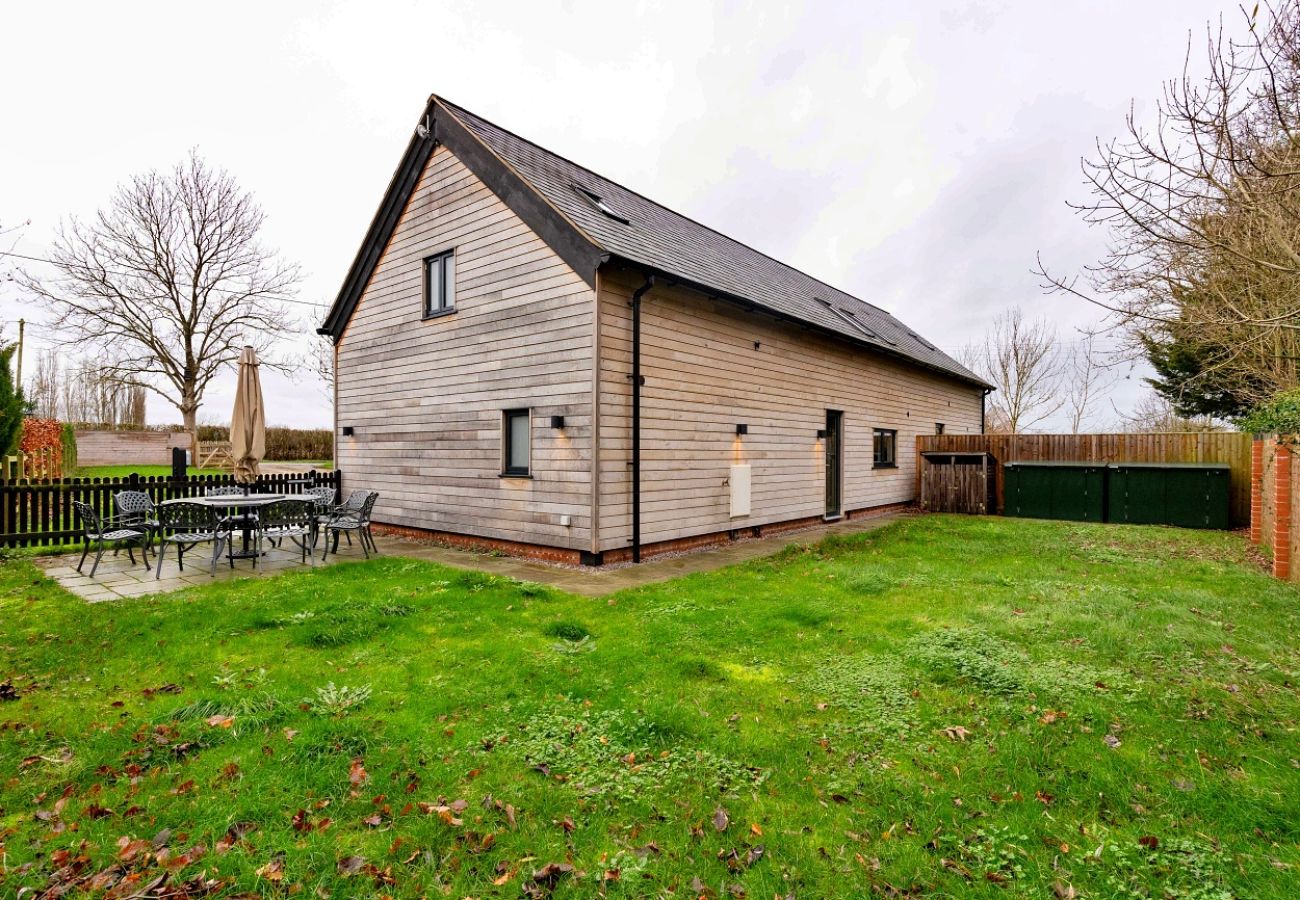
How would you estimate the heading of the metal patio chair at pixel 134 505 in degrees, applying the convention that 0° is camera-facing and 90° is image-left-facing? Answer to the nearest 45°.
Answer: approximately 315°

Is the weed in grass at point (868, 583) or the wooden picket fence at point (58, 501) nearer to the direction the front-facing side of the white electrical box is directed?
the weed in grass

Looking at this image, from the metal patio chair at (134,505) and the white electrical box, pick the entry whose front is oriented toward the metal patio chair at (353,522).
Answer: the metal patio chair at (134,505)

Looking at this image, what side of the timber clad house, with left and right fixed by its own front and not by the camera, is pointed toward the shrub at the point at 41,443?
back

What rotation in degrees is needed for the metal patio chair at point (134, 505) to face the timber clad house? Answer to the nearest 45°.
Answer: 0° — it already faces it

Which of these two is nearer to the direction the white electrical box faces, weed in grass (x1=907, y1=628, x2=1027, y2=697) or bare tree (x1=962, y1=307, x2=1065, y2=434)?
the weed in grass

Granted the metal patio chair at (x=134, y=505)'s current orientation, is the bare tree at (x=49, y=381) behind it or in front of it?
behind

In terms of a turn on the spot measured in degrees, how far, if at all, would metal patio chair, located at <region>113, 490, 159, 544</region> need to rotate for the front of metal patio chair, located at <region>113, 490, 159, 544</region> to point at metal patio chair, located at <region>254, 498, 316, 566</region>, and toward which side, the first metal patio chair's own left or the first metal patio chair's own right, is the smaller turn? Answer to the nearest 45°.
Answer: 0° — it already faces it

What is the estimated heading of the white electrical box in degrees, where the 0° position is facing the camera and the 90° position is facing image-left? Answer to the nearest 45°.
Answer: approximately 315°

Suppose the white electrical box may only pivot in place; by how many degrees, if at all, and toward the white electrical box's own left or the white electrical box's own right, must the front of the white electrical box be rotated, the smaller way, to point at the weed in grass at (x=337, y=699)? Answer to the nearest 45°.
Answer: approximately 45° to the white electrical box's own right
